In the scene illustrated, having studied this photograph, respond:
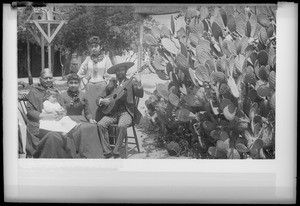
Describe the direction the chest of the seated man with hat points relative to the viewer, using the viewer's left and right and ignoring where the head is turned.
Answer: facing the viewer and to the left of the viewer

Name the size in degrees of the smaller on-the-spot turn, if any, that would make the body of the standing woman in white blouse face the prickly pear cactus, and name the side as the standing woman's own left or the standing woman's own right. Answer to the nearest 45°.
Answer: approximately 90° to the standing woman's own left

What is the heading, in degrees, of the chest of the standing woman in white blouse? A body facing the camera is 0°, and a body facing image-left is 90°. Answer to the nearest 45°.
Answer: approximately 0°

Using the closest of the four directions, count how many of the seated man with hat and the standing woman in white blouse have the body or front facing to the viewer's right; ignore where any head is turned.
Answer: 0
